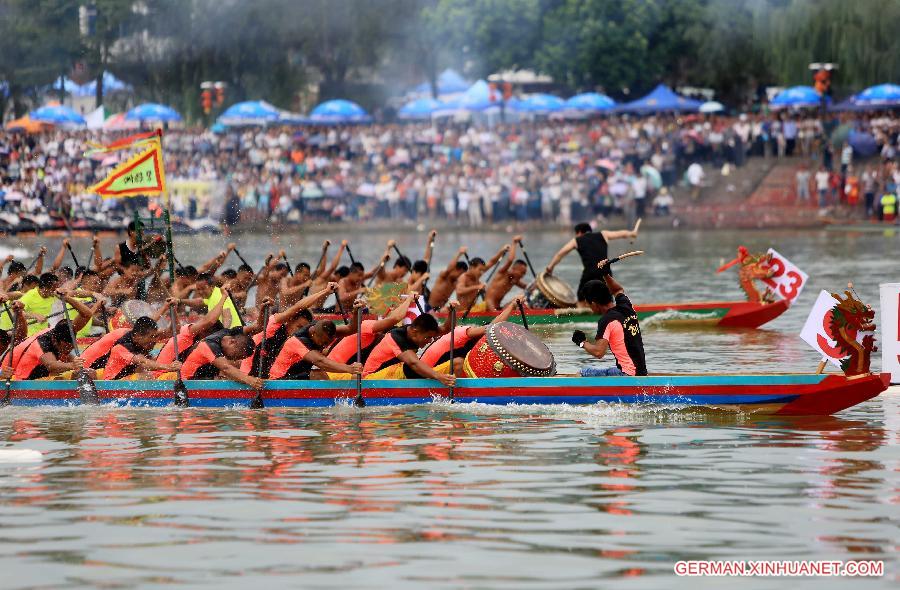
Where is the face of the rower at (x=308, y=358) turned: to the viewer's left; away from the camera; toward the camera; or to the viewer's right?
to the viewer's right

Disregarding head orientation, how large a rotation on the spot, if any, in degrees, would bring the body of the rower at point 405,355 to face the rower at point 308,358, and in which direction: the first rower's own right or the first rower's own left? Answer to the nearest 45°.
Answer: approximately 180°

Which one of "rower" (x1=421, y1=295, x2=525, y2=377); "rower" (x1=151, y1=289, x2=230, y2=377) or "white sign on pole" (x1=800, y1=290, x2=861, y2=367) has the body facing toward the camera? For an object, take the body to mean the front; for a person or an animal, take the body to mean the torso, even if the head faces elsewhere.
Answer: the white sign on pole

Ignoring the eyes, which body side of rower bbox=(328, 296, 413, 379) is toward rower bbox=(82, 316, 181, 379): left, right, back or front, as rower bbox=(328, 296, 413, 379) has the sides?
back

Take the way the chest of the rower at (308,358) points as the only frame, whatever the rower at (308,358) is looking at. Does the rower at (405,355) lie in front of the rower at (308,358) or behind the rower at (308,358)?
in front

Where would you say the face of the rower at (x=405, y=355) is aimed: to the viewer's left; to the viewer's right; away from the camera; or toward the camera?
to the viewer's right

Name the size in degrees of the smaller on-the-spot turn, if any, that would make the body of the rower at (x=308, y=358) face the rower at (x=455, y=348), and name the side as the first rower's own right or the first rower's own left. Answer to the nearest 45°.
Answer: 0° — they already face them

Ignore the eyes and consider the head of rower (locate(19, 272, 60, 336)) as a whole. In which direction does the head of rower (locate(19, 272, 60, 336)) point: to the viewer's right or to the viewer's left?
to the viewer's right

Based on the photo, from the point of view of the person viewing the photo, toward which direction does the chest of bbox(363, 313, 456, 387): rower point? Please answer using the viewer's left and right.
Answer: facing to the right of the viewer

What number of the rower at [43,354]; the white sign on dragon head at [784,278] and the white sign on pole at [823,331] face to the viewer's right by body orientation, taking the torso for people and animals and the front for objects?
1

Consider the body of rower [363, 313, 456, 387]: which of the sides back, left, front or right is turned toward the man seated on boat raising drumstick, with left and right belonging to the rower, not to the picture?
front

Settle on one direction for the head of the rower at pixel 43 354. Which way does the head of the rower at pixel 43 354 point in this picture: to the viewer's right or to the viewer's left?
to the viewer's right

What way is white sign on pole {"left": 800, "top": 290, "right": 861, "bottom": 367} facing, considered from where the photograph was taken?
facing the viewer

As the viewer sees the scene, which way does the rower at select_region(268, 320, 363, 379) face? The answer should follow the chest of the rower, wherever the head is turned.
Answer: to the viewer's right

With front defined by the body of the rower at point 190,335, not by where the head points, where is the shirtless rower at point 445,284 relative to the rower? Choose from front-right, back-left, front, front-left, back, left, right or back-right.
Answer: front-left

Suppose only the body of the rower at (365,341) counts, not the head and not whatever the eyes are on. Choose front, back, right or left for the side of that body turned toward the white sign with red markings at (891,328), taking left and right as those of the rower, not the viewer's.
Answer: front

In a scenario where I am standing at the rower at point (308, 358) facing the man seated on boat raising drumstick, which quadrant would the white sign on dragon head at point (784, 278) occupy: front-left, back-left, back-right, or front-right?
front-left

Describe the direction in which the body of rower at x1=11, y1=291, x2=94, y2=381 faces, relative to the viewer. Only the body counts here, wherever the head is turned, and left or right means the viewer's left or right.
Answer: facing to the right of the viewer
